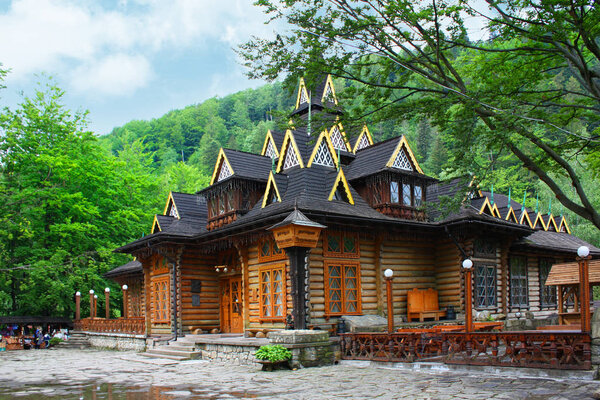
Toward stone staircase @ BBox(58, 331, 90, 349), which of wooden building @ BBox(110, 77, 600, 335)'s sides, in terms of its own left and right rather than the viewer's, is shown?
right

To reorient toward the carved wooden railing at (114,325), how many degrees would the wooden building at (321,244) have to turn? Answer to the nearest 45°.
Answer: approximately 90° to its right

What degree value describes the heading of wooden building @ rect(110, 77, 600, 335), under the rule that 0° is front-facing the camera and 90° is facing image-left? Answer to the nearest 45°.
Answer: approximately 45°

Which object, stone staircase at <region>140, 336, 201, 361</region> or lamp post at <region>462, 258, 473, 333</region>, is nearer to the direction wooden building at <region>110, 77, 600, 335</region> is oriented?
the stone staircase

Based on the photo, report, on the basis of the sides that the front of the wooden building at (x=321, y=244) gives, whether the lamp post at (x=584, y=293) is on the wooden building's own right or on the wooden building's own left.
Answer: on the wooden building's own left

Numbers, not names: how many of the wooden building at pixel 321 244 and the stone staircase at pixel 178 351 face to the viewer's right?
0

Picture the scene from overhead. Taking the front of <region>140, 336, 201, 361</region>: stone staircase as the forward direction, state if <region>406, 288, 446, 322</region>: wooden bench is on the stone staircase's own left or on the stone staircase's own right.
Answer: on the stone staircase's own left

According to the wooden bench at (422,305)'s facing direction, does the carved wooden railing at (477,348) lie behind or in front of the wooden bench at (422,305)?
in front

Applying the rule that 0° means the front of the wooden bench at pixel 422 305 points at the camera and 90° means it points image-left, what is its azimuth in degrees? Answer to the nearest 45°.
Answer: approximately 315°

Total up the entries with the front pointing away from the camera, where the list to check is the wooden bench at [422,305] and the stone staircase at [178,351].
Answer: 0
